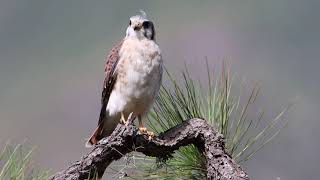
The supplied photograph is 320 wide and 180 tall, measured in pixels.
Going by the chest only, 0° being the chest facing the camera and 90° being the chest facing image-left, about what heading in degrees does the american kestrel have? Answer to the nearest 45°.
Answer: approximately 315°
